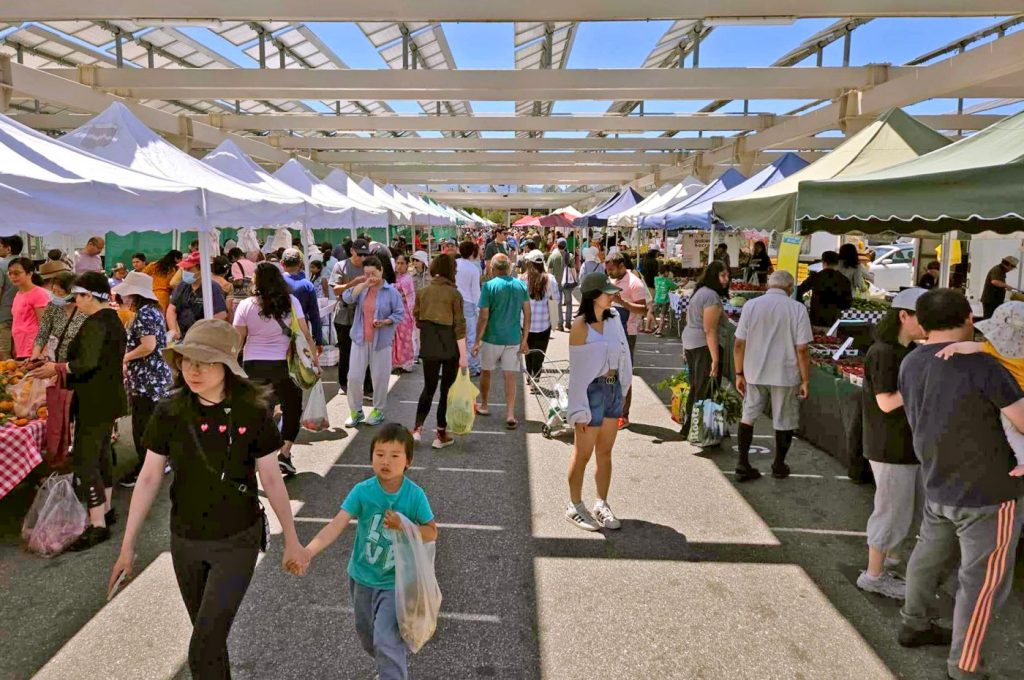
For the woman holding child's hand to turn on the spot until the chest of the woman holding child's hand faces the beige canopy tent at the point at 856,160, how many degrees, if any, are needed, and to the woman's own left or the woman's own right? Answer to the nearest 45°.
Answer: approximately 135° to the woman's own left

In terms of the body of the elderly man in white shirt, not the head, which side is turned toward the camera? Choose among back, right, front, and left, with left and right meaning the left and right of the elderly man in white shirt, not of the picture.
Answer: back

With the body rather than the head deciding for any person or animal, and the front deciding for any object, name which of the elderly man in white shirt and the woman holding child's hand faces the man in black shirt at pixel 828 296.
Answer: the elderly man in white shirt

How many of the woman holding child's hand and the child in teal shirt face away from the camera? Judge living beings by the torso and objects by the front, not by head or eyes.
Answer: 0

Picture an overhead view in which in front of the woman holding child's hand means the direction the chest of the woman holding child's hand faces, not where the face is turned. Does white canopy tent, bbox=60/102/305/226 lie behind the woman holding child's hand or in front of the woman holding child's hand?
behind

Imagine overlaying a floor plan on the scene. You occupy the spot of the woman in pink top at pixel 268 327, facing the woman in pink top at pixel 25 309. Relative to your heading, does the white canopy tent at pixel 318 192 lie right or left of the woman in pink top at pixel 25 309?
right

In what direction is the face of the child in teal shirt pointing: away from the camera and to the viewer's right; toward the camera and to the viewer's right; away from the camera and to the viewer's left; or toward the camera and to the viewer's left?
toward the camera and to the viewer's left

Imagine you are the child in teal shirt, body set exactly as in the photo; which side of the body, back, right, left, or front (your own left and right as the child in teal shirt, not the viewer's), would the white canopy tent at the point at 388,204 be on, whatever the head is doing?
back

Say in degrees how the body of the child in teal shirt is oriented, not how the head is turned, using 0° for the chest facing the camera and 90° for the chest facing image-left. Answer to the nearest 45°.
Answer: approximately 0°

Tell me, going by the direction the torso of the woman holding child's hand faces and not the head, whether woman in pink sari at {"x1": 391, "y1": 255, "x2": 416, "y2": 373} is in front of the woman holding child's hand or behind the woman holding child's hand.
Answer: behind

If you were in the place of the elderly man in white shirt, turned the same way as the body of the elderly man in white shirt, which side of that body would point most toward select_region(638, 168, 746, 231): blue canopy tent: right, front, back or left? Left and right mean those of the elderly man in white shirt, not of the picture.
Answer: front

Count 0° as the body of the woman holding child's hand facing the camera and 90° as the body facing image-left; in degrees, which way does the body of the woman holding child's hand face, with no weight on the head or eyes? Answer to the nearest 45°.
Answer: approximately 0°

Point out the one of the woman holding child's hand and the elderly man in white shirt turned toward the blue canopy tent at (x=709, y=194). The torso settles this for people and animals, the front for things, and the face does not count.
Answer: the elderly man in white shirt

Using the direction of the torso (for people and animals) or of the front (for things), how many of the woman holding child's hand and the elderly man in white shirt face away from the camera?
1
